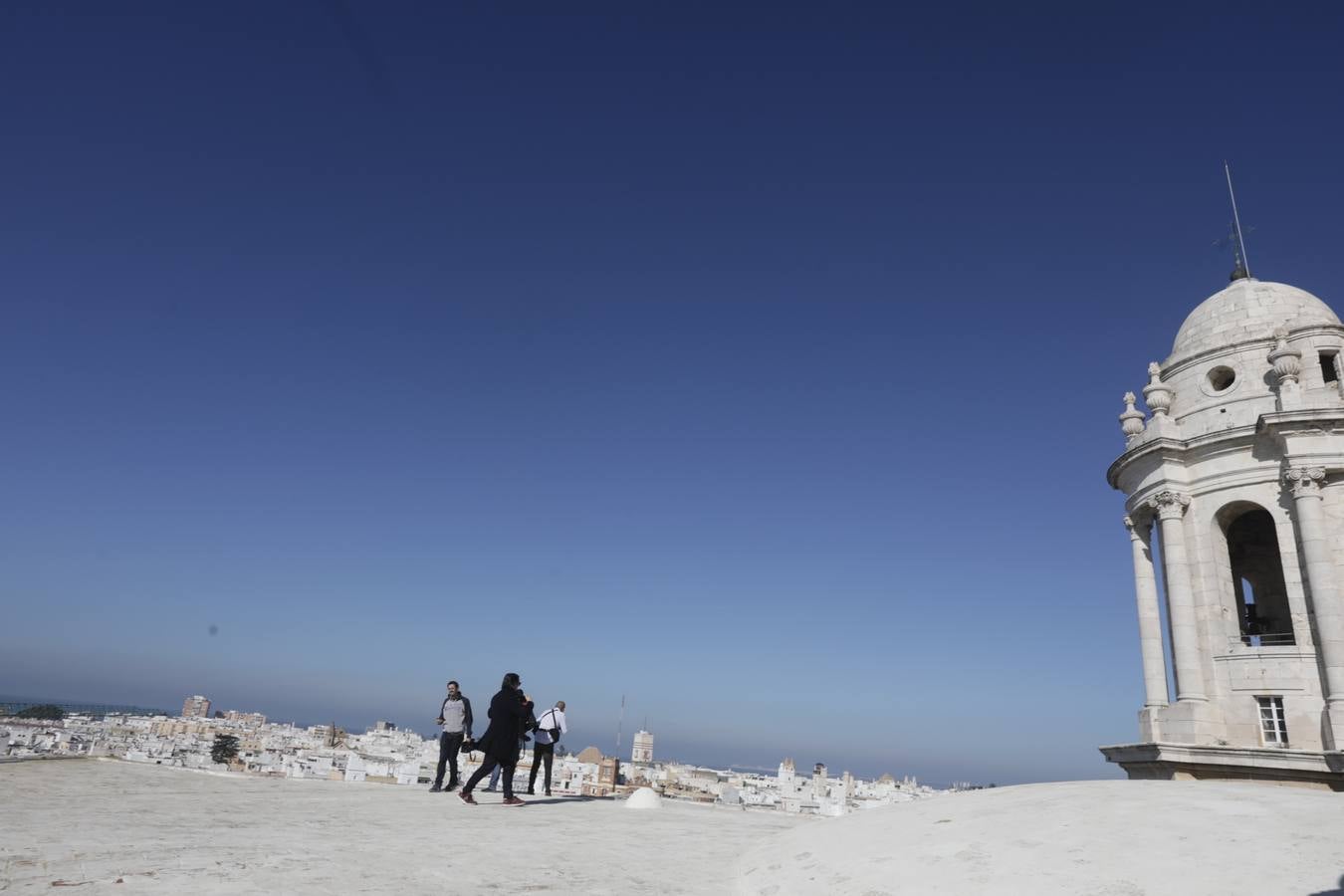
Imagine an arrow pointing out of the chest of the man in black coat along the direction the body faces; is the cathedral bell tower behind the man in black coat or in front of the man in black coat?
in front

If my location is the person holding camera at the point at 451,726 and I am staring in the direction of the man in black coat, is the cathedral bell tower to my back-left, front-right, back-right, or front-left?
front-left

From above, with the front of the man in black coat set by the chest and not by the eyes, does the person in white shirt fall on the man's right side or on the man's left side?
on the man's left side

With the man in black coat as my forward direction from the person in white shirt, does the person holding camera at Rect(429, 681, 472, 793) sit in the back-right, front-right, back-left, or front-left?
front-right

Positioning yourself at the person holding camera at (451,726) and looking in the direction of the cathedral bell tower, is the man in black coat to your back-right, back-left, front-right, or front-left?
front-right

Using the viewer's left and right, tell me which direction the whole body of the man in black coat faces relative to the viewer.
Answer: facing to the right of the viewer

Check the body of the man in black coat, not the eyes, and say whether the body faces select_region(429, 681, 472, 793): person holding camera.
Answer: no
